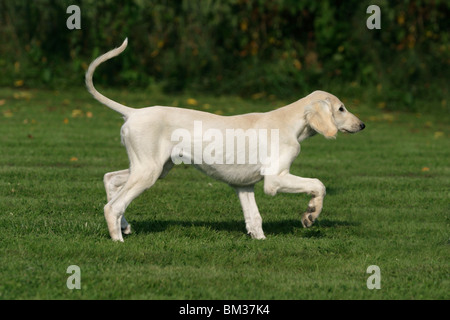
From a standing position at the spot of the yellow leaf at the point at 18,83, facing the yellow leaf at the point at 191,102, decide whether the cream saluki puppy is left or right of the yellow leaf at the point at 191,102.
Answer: right

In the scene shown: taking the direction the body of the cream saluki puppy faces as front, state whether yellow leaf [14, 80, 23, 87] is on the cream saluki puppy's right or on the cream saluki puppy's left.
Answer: on the cream saluki puppy's left

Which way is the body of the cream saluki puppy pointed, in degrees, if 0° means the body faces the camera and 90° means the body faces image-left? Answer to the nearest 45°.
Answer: approximately 270°

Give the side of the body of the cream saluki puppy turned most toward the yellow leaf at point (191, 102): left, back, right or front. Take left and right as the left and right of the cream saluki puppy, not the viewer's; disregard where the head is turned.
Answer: left
